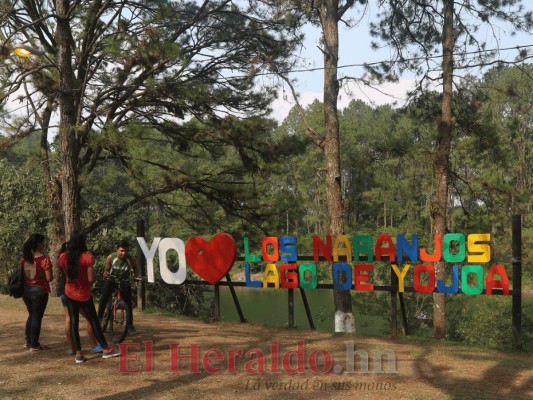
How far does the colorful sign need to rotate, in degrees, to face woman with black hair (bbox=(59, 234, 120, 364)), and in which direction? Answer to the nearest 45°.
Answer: approximately 45° to its right

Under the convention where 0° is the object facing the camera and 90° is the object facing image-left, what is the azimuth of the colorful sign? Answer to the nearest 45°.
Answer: approximately 0°

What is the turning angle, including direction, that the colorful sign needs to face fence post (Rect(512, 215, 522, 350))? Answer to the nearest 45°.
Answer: approximately 45° to its left

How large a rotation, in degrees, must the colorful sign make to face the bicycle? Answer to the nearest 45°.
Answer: approximately 45° to its right

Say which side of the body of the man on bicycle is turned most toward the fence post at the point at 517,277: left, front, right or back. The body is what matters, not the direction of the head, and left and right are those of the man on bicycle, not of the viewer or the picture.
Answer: left

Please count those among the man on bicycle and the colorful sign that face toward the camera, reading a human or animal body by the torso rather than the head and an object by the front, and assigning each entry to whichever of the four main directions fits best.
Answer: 2
